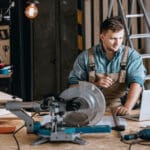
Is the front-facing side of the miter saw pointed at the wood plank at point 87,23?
no
